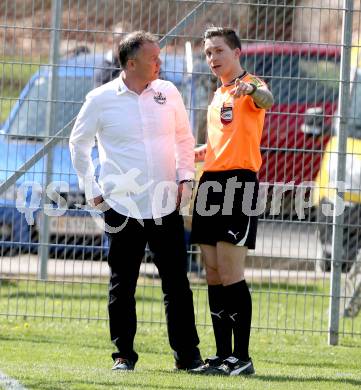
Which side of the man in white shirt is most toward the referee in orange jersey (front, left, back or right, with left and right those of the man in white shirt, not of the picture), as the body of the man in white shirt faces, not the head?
left

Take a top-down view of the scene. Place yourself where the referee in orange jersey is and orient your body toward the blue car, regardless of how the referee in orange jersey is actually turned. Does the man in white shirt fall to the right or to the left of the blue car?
left

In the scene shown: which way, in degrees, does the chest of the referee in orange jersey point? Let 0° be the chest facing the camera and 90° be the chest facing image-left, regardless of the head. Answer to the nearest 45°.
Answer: approximately 45°

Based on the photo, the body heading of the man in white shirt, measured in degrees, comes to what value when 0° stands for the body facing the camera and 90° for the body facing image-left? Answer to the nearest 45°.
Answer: approximately 0°

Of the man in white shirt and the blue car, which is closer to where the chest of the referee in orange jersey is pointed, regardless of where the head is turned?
the man in white shirt

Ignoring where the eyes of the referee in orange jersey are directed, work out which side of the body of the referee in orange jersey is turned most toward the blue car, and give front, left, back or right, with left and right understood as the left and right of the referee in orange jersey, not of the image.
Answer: right

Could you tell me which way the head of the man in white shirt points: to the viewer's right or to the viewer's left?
to the viewer's right
